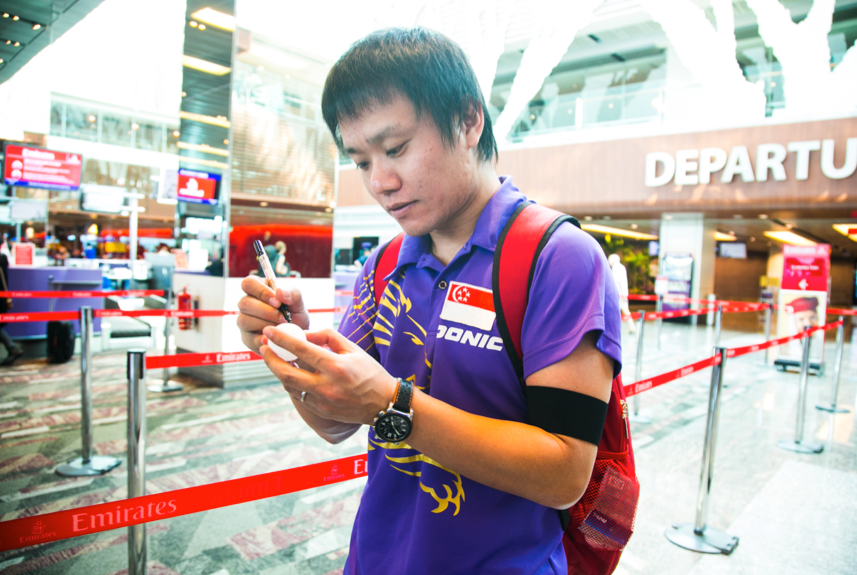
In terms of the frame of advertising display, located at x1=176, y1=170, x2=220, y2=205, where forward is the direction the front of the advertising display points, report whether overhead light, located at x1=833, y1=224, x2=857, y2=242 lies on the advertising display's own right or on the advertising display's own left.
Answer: on the advertising display's own left

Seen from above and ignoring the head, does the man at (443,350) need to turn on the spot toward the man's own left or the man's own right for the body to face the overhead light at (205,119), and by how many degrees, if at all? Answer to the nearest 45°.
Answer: approximately 90° to the man's own right

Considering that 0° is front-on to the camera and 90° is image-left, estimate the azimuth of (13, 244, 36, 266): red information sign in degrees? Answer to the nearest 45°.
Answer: approximately 0°

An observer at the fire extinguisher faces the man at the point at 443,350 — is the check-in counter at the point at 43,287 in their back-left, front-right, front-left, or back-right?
back-right

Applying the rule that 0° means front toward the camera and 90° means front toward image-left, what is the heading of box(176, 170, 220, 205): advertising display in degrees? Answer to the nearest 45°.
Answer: approximately 0°

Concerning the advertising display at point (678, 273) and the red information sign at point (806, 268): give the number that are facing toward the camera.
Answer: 2

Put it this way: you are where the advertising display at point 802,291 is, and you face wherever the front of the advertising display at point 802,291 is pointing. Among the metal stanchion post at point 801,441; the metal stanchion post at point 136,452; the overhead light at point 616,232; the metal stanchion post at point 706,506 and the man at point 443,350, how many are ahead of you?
4
